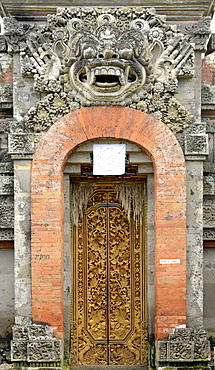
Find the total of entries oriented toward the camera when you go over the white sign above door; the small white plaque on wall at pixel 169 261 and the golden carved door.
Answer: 3

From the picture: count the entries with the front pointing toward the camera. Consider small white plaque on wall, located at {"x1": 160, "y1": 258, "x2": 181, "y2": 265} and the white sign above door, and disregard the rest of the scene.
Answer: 2

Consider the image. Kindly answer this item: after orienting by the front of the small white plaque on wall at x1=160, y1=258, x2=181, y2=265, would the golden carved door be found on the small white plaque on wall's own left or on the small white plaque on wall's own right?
on the small white plaque on wall's own right

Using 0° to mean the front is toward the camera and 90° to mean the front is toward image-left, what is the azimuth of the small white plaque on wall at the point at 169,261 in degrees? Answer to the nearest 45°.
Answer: approximately 0°

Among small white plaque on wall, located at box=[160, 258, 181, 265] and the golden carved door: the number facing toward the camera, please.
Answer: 2

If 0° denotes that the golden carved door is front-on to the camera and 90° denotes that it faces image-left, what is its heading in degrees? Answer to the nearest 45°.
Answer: approximately 0°

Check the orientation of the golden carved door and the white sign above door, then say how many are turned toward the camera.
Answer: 2
